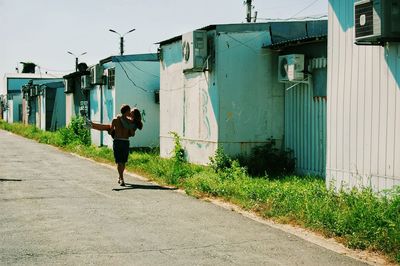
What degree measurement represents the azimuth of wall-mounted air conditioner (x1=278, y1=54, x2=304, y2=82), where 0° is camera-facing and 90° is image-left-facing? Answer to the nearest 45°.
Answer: approximately 45°

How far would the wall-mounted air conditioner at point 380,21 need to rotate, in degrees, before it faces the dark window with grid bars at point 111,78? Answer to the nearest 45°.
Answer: approximately 90° to its right

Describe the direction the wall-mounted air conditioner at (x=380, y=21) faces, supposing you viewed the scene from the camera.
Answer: facing the viewer and to the left of the viewer

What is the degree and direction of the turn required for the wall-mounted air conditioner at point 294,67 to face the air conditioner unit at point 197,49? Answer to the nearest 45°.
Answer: approximately 90° to its right

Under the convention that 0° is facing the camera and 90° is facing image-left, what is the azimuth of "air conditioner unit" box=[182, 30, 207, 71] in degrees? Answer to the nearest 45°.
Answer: approximately 45°

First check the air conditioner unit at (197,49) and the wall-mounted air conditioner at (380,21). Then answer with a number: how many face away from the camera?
0

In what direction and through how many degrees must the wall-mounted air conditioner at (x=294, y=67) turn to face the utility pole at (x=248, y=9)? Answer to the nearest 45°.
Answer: approximately 135° to its right

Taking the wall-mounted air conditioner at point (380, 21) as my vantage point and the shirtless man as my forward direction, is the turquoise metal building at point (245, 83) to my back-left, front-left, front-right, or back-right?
front-right

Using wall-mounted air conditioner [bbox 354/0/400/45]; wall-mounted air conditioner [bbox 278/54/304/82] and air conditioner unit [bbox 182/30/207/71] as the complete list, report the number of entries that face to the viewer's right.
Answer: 0

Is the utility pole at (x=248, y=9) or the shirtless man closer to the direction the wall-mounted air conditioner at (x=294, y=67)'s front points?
the shirtless man

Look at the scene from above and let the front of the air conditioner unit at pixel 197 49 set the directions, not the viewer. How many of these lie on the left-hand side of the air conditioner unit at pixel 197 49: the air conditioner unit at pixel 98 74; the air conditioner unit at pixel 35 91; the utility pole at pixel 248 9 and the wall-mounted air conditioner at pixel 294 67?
1

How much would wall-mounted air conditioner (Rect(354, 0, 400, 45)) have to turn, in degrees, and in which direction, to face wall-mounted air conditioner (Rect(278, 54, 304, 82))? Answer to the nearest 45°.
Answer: approximately 135° to its right

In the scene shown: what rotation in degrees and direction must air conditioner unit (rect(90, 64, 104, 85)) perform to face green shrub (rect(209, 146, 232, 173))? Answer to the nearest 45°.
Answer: approximately 45° to its left
